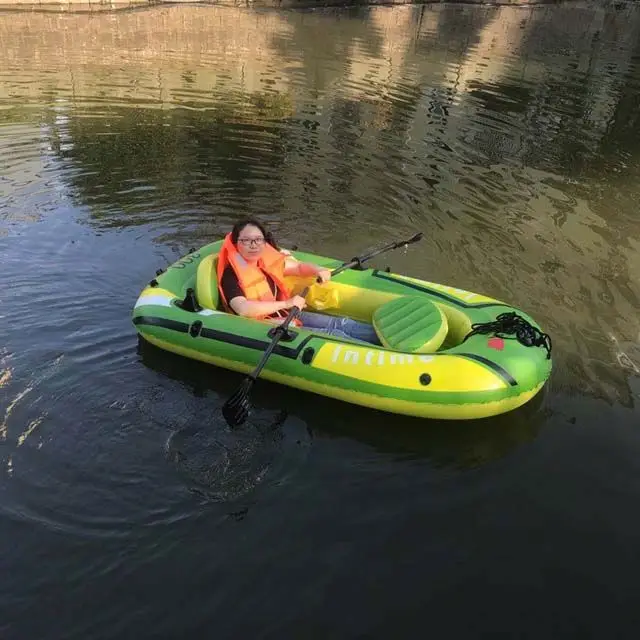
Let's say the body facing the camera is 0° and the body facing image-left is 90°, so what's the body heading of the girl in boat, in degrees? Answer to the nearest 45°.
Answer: approximately 315°

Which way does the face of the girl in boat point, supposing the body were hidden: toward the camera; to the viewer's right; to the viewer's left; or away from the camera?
toward the camera
